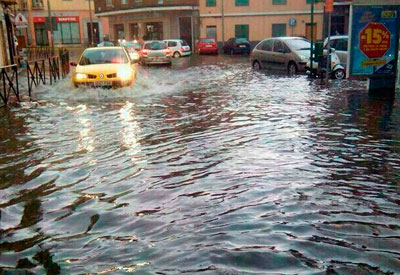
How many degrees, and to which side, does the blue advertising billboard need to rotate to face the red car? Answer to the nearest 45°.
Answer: approximately 135° to its right

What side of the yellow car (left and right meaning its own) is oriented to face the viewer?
front

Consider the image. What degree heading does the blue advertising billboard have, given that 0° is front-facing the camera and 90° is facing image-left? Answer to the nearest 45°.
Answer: approximately 0°

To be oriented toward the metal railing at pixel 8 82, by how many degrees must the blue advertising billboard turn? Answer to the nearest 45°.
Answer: approximately 90° to its right

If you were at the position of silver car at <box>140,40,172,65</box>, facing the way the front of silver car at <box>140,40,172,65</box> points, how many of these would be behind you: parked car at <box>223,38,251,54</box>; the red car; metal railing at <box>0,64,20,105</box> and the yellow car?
2

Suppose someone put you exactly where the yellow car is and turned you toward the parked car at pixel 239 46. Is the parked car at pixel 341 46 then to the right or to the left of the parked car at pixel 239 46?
right
